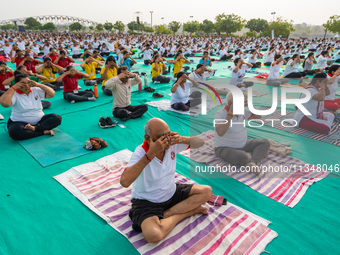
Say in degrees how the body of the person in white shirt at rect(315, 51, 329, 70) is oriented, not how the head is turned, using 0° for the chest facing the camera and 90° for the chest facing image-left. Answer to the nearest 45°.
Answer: approximately 315°

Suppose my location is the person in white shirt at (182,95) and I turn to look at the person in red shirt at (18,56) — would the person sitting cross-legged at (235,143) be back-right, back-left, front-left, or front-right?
back-left

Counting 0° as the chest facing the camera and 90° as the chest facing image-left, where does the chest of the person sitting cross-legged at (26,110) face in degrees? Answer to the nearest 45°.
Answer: approximately 315°

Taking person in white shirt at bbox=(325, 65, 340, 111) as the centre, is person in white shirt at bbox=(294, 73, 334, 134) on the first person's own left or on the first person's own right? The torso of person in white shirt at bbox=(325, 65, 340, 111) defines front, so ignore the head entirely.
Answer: on the first person's own right

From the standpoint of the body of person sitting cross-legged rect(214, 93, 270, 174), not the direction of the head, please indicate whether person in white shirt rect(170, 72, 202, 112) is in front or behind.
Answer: behind
